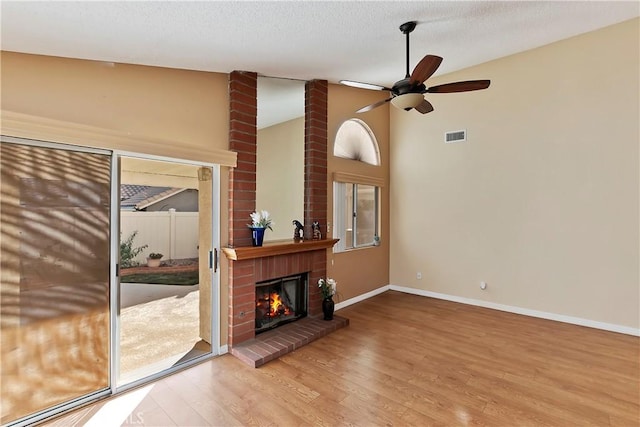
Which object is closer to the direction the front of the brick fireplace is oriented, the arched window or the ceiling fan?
the ceiling fan

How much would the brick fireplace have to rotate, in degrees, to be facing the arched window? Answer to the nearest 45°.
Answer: approximately 90° to its left

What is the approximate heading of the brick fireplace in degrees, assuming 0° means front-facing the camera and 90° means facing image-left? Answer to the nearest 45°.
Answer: approximately 315°

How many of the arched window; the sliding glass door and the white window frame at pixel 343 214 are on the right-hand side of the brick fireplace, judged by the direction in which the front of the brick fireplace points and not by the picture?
1

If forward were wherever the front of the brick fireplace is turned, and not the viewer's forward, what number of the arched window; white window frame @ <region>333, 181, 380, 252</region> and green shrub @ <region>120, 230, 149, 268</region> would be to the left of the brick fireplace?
2

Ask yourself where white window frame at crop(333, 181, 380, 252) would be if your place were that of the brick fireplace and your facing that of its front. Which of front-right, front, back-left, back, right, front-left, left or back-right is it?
left

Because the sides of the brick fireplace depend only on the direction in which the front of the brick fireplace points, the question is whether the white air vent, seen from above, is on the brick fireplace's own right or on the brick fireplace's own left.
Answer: on the brick fireplace's own left

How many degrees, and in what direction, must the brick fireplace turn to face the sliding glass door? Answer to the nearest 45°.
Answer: approximately 90° to its right

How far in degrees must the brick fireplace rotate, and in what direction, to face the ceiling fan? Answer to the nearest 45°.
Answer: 0° — it already faces it
